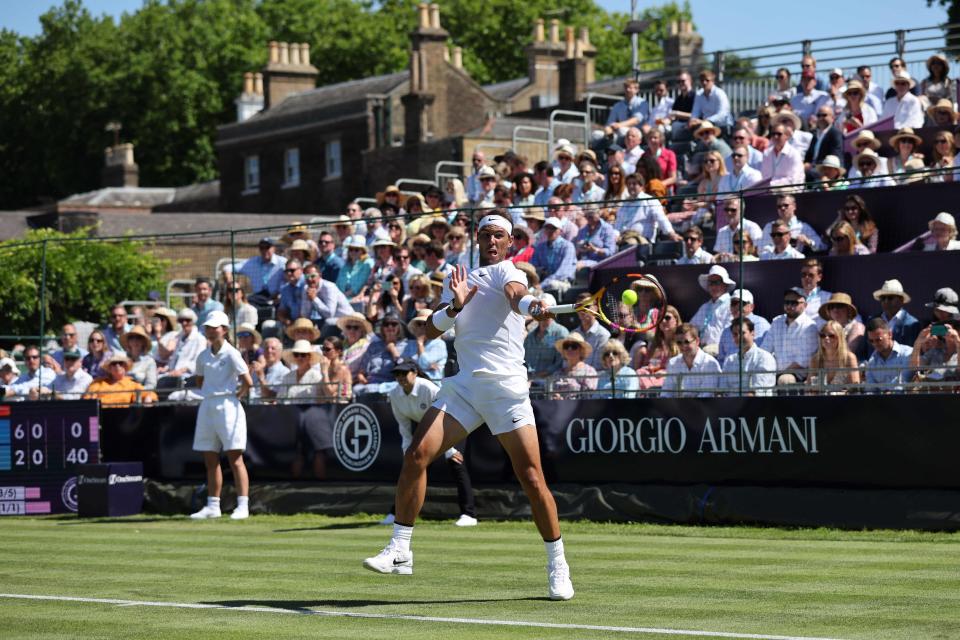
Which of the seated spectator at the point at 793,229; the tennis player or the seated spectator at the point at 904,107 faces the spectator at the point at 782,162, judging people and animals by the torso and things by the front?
the seated spectator at the point at 904,107

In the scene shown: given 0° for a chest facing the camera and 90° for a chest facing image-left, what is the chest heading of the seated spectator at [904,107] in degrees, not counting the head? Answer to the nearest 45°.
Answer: approximately 45°

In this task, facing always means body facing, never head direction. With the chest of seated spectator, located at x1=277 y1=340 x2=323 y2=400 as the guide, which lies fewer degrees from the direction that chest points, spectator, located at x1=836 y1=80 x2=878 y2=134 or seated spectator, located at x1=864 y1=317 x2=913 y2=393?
the seated spectator

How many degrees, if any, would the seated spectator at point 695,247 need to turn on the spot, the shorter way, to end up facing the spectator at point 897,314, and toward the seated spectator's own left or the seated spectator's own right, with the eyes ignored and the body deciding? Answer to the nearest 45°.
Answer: approximately 90° to the seated spectator's own left

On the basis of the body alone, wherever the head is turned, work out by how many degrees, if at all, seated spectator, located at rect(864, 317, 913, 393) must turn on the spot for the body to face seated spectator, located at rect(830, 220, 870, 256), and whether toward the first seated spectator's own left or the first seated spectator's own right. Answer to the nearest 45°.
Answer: approximately 135° to the first seated spectator's own right

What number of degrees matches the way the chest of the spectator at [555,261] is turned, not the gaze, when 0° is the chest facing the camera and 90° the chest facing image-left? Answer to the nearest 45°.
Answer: approximately 45°

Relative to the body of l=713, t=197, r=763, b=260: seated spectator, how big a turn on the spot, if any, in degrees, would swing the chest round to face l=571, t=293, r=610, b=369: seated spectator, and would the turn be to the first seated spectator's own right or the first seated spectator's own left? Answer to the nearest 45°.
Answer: approximately 90° to the first seated spectator's own right

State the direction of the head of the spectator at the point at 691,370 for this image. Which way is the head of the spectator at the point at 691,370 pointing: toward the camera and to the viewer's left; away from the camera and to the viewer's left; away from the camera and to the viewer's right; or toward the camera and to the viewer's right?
toward the camera and to the viewer's left

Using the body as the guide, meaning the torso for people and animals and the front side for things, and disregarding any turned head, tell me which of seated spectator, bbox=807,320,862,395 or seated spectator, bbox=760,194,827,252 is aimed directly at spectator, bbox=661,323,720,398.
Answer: seated spectator, bbox=760,194,827,252

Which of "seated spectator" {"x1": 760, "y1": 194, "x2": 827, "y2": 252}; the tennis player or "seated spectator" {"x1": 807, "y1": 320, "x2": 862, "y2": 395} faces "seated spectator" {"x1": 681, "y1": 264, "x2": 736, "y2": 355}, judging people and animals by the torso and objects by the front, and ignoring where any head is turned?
"seated spectator" {"x1": 760, "y1": 194, "x2": 827, "y2": 252}

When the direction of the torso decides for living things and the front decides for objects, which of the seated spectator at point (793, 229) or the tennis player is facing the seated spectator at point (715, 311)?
the seated spectator at point (793, 229)

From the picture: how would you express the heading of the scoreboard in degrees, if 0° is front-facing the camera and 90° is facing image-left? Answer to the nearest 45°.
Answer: approximately 0°

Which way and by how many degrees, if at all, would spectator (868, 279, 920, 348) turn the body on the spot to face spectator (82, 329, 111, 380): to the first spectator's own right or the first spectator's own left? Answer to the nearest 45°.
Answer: approximately 45° to the first spectator's own right

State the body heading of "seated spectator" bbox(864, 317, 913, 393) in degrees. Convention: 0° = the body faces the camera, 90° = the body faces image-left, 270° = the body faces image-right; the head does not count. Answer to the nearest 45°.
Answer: approximately 45°
